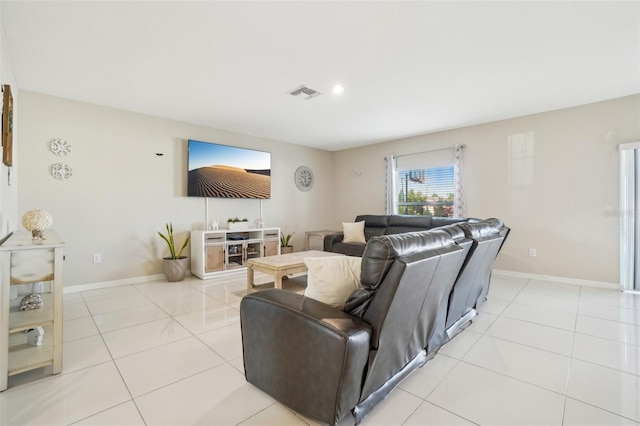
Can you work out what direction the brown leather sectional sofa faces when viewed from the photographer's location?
facing away from the viewer and to the left of the viewer

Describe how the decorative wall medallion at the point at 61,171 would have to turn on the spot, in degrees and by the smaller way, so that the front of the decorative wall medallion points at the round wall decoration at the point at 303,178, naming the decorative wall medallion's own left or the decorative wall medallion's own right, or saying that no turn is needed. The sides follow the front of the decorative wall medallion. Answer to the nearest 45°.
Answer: approximately 90° to the decorative wall medallion's own left

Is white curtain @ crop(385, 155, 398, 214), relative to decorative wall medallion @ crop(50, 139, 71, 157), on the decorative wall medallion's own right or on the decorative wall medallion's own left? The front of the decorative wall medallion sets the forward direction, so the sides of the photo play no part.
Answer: on the decorative wall medallion's own left

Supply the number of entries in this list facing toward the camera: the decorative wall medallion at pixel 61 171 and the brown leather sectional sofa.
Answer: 1

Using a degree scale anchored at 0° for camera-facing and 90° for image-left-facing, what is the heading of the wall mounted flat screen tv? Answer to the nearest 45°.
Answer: approximately 315°

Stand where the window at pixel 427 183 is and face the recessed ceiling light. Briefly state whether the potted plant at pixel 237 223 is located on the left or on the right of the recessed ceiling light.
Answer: right

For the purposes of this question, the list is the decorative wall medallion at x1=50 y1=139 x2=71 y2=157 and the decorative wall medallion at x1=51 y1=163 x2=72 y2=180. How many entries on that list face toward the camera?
2

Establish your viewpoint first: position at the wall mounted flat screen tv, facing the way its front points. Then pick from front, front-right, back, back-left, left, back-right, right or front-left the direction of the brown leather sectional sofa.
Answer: front-right

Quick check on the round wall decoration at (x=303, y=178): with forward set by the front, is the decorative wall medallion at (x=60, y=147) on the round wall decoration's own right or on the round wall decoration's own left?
on the round wall decoration's own right
